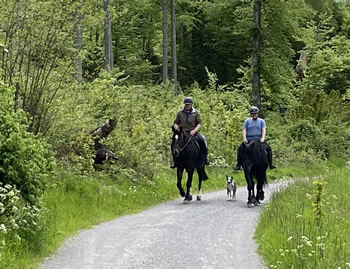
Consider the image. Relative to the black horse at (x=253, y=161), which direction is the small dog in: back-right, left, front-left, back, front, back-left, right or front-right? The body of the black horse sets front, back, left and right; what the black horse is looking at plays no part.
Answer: back-right

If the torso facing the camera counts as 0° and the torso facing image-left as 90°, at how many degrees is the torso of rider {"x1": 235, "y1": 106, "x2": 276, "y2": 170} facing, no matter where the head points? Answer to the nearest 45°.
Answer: approximately 0°

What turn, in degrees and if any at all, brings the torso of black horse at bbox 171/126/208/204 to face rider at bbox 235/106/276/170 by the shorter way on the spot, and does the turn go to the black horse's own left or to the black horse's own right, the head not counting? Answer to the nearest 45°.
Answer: approximately 135° to the black horse's own left

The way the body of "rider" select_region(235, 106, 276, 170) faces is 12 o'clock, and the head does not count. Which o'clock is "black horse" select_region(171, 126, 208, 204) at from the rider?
The black horse is roughly at 3 o'clock from the rider.

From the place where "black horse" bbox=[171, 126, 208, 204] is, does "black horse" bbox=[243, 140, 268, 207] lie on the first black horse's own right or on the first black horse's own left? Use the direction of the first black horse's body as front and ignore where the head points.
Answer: on the first black horse's own left

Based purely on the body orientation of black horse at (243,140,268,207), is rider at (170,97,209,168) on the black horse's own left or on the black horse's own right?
on the black horse's own right

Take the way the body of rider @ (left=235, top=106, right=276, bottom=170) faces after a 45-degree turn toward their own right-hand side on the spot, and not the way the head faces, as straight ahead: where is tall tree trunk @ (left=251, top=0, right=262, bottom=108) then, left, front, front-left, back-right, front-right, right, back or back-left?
back-right

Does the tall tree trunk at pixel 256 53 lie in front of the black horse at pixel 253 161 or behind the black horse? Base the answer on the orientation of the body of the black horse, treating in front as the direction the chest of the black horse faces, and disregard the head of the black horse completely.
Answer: behind

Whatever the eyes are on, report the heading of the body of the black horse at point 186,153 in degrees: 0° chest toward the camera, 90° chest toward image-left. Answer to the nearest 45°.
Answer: approximately 45°
